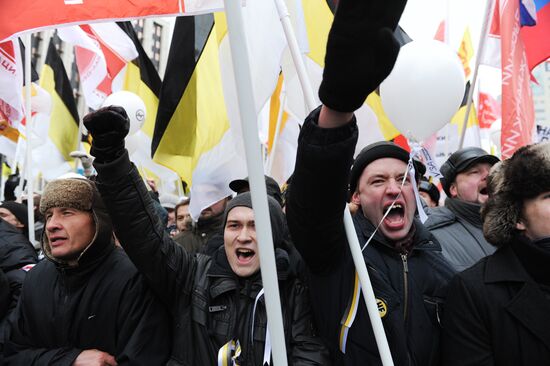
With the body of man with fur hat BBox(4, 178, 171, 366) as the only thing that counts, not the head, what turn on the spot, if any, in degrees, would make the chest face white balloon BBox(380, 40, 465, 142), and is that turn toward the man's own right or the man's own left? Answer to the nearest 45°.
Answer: approximately 90° to the man's own left

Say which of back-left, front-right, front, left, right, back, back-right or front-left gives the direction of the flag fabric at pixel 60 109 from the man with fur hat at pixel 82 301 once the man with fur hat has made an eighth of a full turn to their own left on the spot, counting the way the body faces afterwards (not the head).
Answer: back

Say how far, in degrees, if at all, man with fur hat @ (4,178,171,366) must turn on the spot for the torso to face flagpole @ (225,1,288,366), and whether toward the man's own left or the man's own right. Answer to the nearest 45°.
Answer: approximately 45° to the man's own left

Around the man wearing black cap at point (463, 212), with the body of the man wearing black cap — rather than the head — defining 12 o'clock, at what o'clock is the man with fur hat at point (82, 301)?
The man with fur hat is roughly at 3 o'clock from the man wearing black cap.

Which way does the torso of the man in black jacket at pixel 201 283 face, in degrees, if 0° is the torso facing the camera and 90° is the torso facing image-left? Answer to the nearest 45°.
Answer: approximately 0°

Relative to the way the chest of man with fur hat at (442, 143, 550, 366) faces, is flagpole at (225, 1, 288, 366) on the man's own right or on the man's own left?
on the man's own right

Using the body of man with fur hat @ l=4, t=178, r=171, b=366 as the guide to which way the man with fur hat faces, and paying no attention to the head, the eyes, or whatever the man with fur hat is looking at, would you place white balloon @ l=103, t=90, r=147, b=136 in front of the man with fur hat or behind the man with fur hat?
behind

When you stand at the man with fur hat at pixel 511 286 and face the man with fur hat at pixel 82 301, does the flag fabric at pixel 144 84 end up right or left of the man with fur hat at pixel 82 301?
right

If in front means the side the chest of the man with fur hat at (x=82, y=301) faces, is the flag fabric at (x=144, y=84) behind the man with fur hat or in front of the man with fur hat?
behind
